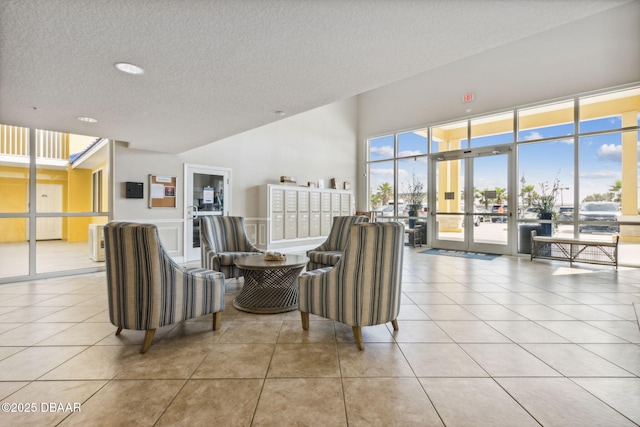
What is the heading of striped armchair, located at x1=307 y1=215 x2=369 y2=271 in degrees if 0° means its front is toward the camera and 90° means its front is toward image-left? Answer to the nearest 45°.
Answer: approximately 45°

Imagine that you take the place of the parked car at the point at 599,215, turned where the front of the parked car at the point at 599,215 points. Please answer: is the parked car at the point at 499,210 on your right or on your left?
on your right

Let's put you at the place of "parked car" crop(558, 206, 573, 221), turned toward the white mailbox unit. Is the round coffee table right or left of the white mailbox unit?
left

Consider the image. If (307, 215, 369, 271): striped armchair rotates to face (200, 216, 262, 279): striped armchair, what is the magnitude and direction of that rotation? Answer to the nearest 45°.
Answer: approximately 45° to its right

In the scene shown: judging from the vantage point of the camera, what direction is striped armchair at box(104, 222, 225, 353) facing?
facing away from the viewer and to the right of the viewer

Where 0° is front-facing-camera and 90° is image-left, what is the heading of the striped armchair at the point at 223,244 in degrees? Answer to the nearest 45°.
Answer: approximately 315°

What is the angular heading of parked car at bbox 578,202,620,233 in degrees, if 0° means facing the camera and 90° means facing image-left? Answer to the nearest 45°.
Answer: approximately 0°
